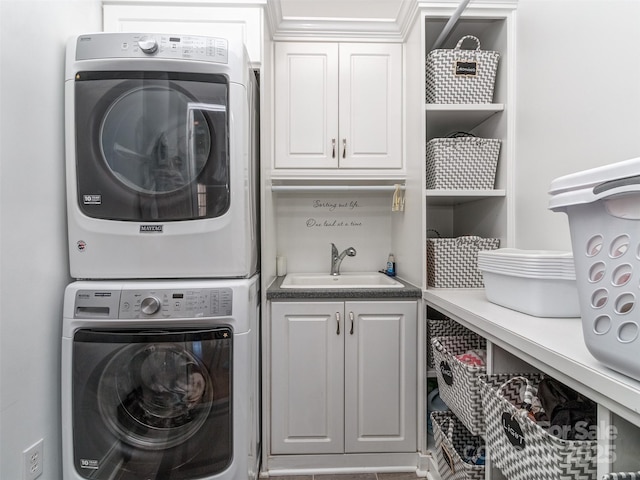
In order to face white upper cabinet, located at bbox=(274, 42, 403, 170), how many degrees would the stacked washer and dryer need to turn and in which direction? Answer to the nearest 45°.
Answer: approximately 90° to its left

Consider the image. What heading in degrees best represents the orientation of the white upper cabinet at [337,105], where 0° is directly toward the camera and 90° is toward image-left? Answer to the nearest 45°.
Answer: approximately 0°

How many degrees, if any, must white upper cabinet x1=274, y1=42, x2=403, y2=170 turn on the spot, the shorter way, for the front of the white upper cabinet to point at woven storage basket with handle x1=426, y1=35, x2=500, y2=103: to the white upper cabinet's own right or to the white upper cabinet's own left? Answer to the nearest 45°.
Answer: approximately 90° to the white upper cabinet's own left

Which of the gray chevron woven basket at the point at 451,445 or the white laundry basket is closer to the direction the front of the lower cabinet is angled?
the white laundry basket

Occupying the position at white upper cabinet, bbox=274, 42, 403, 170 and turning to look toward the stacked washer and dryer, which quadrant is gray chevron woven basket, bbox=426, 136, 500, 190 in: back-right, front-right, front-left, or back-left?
back-left

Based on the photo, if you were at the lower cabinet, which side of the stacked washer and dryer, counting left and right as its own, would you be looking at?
left

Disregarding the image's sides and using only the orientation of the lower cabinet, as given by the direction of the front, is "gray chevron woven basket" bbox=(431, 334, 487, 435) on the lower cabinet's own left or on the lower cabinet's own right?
on the lower cabinet's own left

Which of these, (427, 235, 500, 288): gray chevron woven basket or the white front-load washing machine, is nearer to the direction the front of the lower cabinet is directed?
the white front-load washing machine

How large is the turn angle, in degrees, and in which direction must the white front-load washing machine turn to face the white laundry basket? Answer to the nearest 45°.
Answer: approximately 45° to its left

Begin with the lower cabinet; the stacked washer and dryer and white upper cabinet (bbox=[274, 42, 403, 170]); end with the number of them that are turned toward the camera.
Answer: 3
